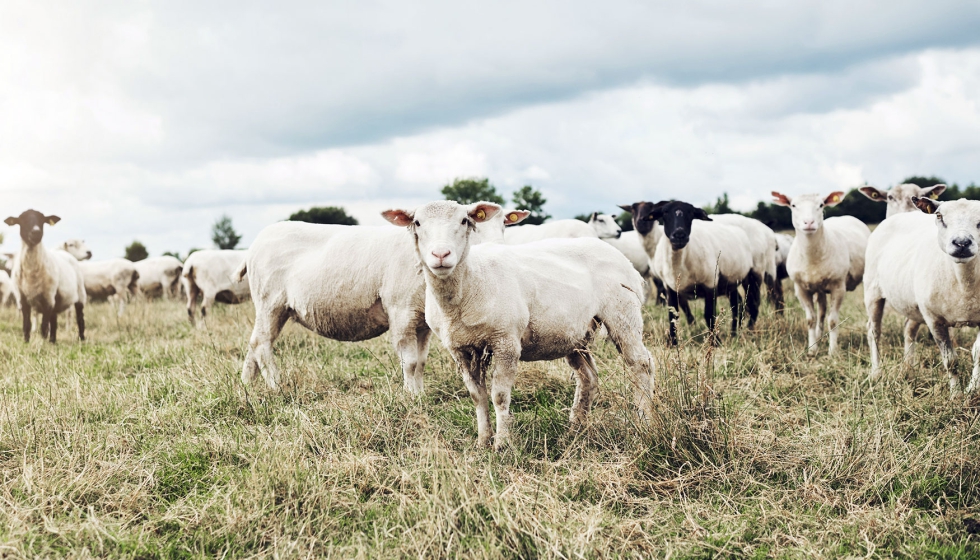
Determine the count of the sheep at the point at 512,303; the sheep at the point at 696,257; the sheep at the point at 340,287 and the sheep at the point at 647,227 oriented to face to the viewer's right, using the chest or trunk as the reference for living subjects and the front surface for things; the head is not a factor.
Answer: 1

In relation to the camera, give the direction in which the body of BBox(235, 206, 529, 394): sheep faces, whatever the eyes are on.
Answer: to the viewer's right

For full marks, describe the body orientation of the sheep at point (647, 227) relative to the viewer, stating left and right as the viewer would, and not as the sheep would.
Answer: facing the viewer and to the left of the viewer

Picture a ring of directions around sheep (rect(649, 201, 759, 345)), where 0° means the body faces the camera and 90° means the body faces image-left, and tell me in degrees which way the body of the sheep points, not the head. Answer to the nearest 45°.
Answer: approximately 45°

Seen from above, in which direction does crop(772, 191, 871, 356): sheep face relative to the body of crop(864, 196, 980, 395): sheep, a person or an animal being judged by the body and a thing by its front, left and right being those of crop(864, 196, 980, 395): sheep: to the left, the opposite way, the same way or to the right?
to the right

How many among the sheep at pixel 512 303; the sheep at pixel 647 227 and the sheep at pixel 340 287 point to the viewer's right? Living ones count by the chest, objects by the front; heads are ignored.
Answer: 1

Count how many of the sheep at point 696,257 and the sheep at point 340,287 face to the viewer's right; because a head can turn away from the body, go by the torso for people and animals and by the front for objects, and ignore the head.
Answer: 1

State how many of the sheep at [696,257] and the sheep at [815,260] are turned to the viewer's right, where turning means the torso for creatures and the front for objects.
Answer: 0

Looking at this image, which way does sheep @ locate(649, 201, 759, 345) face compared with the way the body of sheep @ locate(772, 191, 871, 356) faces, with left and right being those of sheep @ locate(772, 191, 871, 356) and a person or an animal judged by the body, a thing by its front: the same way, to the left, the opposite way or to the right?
the same way
